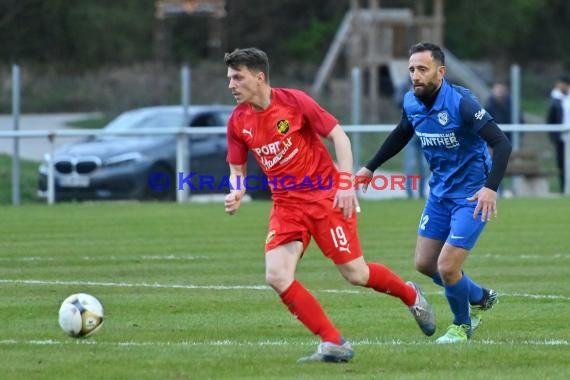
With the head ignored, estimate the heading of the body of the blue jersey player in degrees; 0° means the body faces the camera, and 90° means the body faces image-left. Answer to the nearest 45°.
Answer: approximately 45°

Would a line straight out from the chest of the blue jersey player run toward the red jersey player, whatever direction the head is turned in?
yes

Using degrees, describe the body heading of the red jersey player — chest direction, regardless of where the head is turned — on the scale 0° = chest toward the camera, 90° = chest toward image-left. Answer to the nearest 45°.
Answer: approximately 45°

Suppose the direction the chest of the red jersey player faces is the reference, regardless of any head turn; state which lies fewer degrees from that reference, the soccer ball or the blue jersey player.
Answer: the soccer ball

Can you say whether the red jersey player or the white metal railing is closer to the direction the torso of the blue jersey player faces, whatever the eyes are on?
the red jersey player

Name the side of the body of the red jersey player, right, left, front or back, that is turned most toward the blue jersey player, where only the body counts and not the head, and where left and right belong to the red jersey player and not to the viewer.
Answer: back
